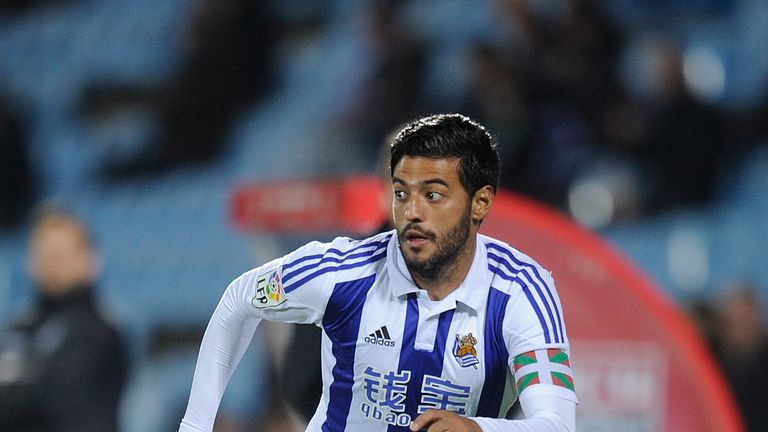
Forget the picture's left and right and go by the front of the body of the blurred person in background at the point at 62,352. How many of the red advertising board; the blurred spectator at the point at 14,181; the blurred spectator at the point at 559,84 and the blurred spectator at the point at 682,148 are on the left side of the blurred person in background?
3

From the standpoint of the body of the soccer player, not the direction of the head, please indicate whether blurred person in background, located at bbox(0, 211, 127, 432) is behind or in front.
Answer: behind

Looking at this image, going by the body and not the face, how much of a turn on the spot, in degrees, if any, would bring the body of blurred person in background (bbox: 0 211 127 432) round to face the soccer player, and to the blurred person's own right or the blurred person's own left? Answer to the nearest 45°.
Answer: approximately 45° to the blurred person's own left

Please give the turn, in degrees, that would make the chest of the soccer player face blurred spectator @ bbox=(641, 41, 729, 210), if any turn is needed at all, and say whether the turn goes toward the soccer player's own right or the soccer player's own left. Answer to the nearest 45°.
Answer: approximately 135° to the soccer player's own left

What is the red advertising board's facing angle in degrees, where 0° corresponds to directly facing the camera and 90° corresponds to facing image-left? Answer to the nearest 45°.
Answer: approximately 0°

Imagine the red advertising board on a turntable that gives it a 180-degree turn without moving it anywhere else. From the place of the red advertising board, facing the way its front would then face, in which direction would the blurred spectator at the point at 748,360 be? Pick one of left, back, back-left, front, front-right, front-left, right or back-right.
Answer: front-right

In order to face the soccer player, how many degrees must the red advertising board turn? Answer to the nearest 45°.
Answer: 0° — it already faces them

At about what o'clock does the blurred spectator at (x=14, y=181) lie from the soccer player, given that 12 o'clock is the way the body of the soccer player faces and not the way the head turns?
The blurred spectator is roughly at 5 o'clock from the soccer player.

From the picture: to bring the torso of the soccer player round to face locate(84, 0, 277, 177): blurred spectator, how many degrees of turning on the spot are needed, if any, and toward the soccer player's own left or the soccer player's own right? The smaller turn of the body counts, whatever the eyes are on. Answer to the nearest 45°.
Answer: approximately 180°

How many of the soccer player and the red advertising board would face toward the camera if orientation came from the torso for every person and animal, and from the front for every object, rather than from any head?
2

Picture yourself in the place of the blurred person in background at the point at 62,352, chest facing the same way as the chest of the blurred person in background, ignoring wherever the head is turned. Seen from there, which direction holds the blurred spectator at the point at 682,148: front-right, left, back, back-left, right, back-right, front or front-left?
back
